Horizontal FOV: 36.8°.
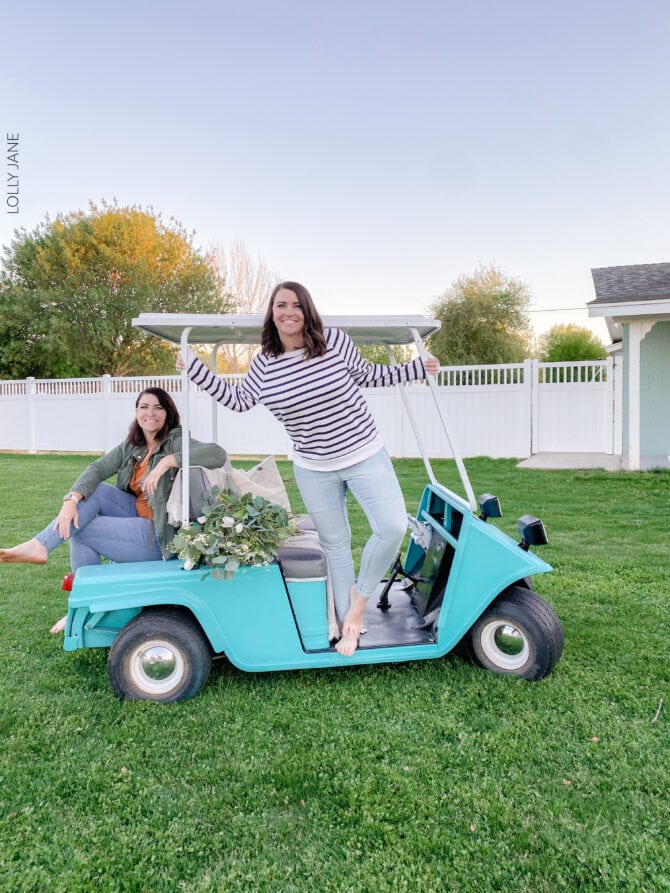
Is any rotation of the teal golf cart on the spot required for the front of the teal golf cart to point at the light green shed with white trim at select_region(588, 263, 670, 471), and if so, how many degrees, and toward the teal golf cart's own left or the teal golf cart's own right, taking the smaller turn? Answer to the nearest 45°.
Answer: approximately 45° to the teal golf cart's own left

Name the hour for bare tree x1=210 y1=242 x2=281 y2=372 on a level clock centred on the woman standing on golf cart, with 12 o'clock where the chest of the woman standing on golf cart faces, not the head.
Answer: The bare tree is roughly at 6 o'clock from the woman standing on golf cart.

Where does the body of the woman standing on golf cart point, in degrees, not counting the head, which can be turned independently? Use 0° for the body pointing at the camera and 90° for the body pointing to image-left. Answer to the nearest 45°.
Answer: approximately 0°

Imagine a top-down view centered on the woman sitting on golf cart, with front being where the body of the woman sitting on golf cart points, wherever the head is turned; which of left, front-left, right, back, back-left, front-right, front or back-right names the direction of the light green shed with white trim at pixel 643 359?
back

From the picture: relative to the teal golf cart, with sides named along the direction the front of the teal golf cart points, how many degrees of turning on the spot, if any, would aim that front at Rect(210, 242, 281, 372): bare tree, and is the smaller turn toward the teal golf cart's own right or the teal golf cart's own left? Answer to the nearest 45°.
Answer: approximately 90° to the teal golf cart's own left

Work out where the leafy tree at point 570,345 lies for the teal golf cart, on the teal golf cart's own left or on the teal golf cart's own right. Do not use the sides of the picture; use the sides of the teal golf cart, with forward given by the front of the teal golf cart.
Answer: on the teal golf cart's own left

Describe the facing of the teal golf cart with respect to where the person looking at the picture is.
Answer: facing to the right of the viewer

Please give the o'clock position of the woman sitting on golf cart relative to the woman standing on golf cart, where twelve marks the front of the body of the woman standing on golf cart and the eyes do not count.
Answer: The woman sitting on golf cart is roughly at 4 o'clock from the woman standing on golf cart.

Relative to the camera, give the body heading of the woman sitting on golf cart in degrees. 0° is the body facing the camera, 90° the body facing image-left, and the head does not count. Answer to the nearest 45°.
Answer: approximately 45°

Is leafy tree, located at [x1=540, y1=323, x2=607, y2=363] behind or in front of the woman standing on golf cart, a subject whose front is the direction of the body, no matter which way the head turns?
behind

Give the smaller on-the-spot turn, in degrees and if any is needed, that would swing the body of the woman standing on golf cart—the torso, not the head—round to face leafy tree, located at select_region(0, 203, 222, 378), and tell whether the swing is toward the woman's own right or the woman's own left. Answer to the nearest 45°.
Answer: approximately 180°

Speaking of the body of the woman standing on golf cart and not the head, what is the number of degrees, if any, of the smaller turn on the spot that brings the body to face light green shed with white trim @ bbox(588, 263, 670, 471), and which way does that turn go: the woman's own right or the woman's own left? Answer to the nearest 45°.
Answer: approximately 135° to the woman's own left
